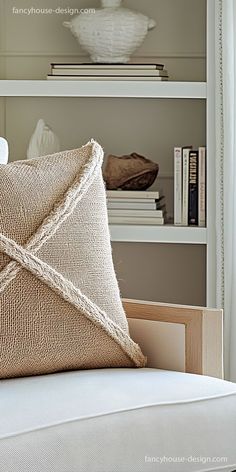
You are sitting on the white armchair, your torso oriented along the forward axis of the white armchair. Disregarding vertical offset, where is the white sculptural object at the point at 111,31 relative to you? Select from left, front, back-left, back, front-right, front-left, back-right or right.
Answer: back-left

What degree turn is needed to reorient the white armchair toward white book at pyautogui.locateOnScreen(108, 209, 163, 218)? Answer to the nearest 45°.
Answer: approximately 135° to its left

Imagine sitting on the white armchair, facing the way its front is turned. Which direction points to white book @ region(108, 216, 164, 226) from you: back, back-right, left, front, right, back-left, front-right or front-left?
back-left

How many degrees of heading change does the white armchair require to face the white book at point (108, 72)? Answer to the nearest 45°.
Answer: approximately 135° to its left

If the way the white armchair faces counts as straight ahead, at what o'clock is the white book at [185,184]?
The white book is roughly at 8 o'clock from the white armchair.

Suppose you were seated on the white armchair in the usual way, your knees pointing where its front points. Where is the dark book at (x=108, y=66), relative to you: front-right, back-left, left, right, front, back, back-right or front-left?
back-left

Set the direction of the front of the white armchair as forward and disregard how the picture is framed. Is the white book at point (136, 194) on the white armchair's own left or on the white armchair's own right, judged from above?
on the white armchair's own left
